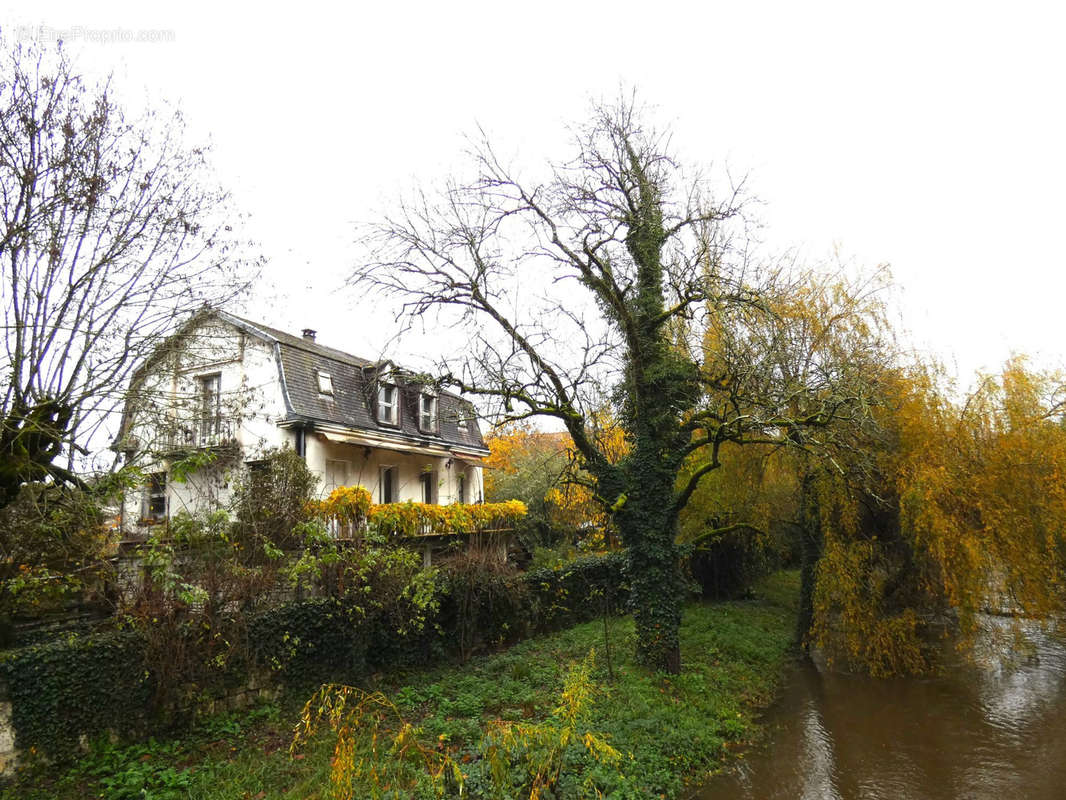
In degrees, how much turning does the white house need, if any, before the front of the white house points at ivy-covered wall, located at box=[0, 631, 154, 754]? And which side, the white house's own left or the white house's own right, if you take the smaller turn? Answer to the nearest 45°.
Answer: approximately 45° to the white house's own right

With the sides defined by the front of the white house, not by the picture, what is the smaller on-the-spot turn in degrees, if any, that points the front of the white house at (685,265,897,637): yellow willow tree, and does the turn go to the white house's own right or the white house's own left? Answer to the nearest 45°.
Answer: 0° — it already faces it

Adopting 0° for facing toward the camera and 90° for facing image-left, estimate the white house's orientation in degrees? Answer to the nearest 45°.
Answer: approximately 315°
